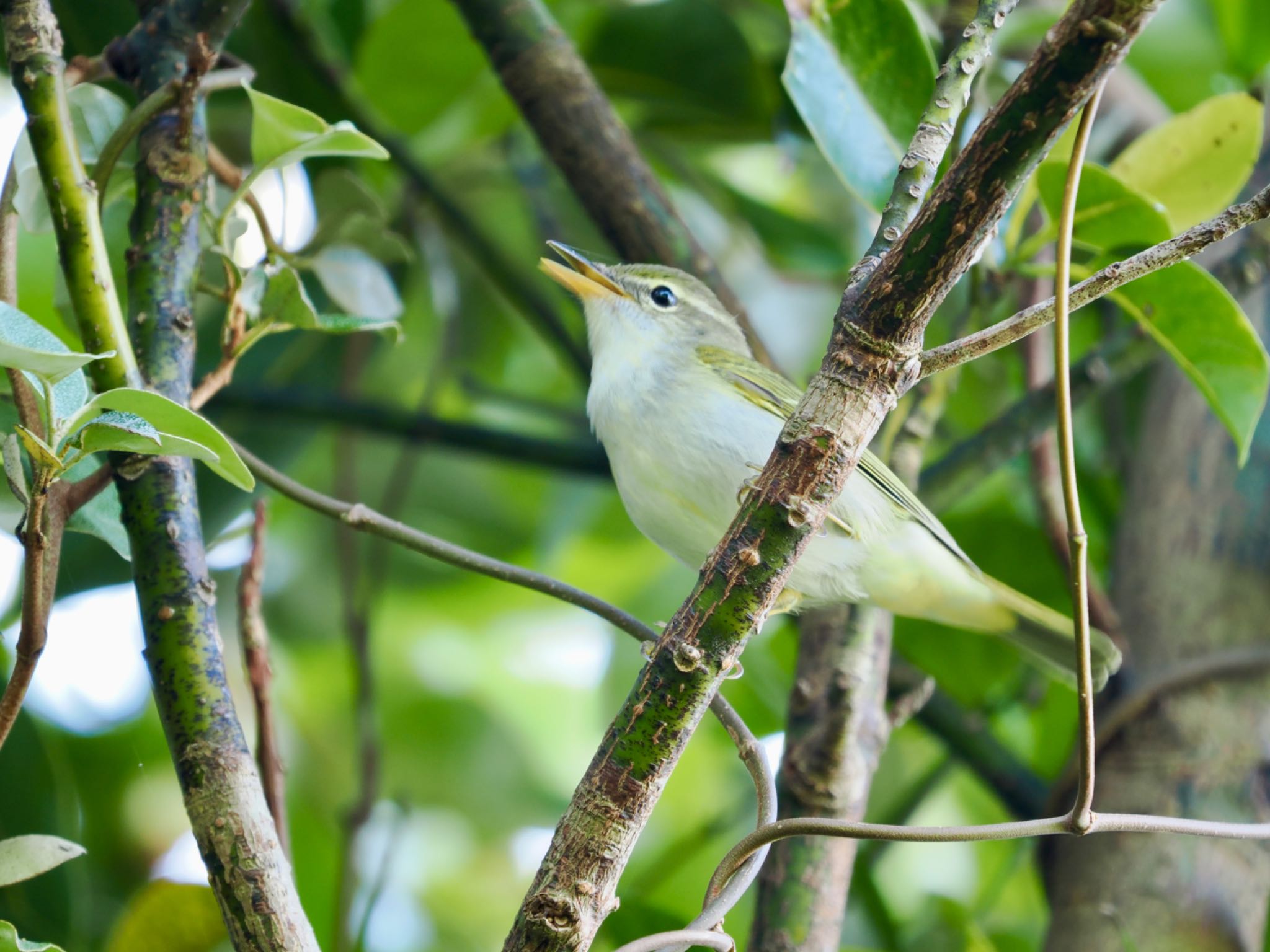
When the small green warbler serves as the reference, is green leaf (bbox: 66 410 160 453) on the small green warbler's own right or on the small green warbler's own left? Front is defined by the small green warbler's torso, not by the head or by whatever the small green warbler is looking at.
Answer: on the small green warbler's own right

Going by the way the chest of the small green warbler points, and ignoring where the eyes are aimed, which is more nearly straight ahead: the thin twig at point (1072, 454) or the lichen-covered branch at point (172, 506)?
the lichen-covered branch

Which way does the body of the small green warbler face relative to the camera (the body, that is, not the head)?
to the viewer's left

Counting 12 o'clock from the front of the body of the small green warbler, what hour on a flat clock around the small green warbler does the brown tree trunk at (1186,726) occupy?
The brown tree trunk is roughly at 5 o'clock from the small green warbler.
